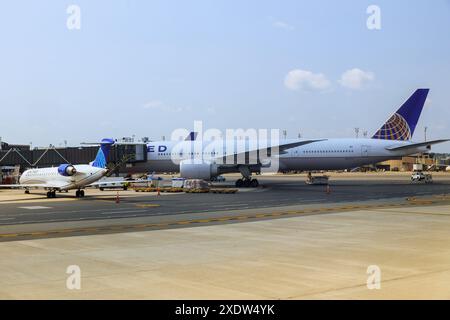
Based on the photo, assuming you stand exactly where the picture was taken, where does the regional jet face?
facing away from the viewer and to the left of the viewer
